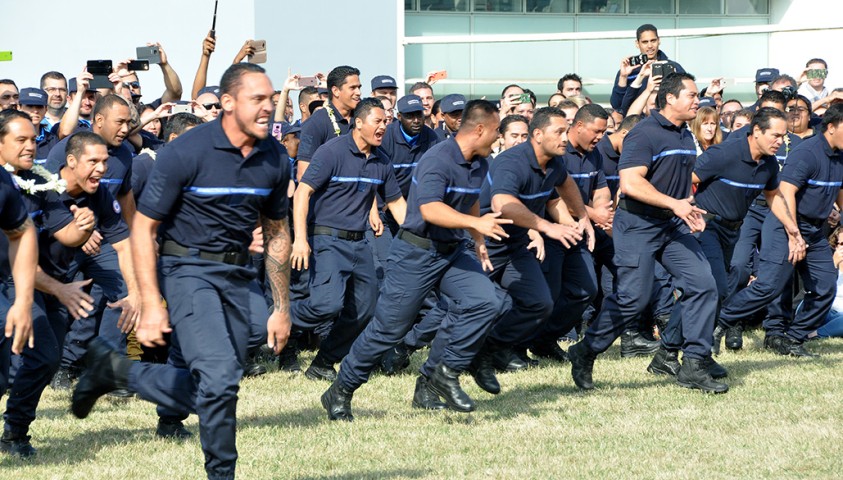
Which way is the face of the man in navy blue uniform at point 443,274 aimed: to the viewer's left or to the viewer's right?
to the viewer's right

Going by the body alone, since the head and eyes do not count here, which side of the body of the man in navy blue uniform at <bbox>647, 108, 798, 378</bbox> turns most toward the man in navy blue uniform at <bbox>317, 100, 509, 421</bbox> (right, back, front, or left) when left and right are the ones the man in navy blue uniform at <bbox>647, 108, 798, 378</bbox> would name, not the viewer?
right

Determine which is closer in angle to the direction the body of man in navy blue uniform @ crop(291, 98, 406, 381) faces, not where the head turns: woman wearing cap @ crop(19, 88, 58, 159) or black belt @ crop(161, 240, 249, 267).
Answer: the black belt

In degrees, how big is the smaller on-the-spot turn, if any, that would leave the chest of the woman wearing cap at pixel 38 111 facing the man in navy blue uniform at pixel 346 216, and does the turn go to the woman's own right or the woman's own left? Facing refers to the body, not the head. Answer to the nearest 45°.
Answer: approximately 45° to the woman's own left

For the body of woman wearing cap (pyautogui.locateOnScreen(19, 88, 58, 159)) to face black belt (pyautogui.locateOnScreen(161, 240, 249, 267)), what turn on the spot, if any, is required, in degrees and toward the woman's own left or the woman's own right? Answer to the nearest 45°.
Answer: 0° — they already face it

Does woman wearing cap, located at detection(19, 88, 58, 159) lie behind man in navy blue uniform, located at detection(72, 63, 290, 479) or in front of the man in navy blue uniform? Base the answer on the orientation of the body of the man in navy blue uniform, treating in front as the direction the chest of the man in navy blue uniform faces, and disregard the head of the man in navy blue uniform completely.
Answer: behind

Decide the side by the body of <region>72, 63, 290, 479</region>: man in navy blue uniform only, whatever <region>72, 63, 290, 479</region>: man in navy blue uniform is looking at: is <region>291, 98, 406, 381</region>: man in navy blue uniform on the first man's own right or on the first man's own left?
on the first man's own left

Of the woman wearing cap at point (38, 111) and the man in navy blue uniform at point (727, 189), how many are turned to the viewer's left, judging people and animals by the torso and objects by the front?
0

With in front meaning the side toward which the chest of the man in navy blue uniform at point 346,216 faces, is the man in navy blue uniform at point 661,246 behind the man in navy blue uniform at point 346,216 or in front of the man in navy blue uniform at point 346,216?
in front

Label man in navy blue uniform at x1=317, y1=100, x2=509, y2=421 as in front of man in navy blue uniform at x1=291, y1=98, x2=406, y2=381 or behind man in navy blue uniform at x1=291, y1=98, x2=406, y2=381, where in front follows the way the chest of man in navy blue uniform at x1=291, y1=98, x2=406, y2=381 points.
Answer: in front

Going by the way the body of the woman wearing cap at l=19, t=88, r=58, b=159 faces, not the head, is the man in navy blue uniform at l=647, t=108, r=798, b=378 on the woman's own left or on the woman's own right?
on the woman's own left

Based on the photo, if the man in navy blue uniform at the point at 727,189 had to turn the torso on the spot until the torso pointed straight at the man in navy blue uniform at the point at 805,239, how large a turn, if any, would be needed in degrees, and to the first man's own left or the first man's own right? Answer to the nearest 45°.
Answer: approximately 90° to the first man's own left
